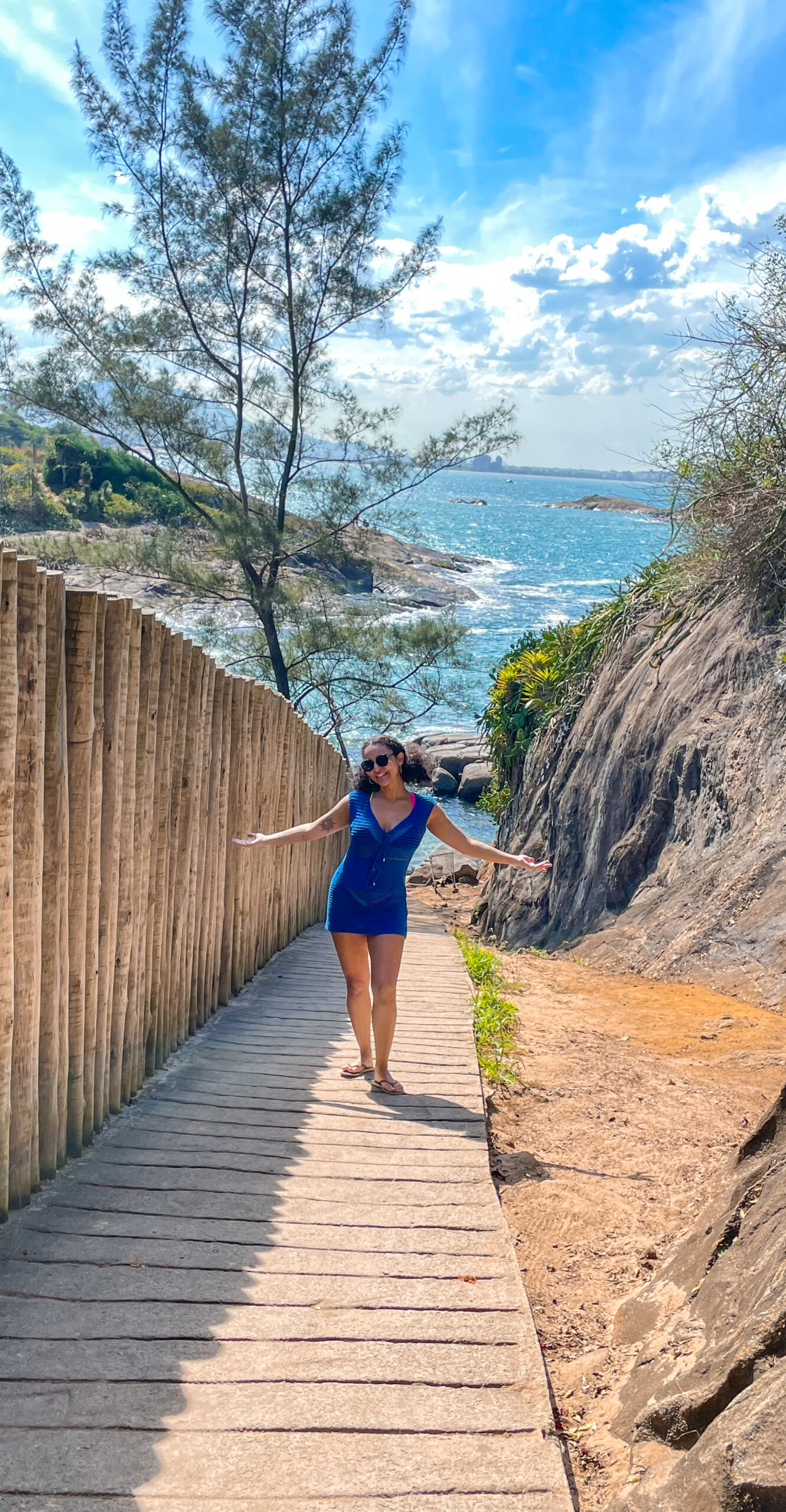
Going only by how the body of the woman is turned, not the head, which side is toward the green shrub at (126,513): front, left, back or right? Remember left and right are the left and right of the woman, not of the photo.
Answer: back

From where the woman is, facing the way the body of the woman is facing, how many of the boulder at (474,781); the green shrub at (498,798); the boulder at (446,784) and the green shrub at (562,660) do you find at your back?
4

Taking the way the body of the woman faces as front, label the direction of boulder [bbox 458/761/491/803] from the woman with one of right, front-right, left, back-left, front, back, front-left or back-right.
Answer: back

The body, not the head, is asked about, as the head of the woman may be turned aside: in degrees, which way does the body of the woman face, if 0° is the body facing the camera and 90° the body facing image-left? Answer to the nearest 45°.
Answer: approximately 0°

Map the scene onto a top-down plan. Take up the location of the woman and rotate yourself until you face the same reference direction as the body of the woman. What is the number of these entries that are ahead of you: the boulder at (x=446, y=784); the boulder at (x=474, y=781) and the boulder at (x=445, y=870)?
0

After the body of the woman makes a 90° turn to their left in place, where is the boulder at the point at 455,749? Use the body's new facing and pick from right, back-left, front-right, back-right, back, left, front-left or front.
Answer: left

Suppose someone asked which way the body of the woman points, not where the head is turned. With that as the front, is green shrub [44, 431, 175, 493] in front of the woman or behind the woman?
behind

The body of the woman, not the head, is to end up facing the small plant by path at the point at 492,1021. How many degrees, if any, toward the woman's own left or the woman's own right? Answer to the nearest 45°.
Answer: approximately 135° to the woman's own left

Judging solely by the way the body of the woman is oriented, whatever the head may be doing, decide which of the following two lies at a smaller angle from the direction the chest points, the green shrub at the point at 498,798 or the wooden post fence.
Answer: the wooden post fence

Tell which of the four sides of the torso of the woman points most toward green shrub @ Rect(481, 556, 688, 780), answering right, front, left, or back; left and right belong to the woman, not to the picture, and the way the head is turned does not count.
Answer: back

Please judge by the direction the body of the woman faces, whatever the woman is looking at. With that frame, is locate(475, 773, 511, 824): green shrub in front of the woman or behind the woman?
behind

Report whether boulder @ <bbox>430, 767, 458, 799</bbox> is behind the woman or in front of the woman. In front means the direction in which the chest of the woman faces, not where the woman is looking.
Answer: behind

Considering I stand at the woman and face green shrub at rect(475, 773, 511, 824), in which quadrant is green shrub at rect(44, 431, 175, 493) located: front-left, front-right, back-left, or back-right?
front-left

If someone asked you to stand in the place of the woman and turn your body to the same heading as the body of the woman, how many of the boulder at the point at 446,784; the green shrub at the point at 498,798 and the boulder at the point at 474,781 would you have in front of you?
0

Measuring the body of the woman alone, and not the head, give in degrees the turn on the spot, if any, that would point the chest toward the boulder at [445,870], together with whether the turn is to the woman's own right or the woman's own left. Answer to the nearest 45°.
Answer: approximately 180°
